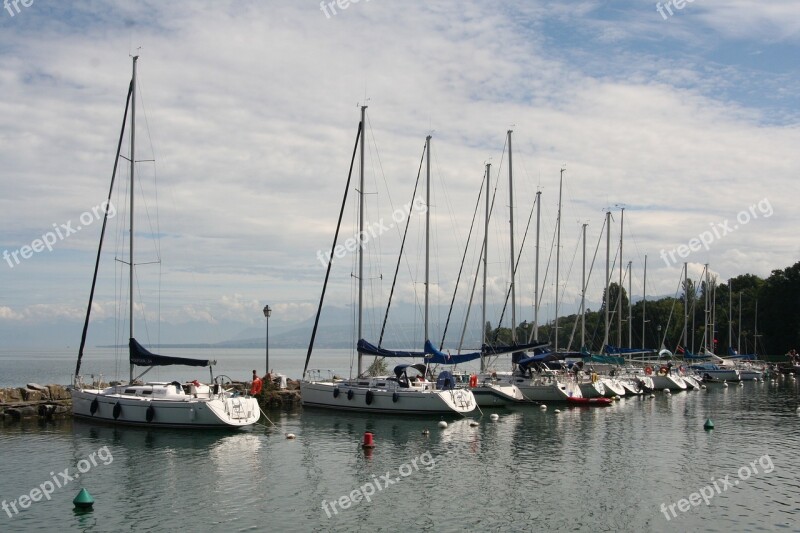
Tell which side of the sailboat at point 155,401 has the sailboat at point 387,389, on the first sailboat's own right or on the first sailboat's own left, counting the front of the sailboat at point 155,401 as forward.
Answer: on the first sailboat's own right

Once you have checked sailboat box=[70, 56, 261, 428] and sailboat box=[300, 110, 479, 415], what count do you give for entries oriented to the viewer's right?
0

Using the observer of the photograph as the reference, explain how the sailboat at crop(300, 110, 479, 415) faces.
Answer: facing away from the viewer and to the left of the viewer

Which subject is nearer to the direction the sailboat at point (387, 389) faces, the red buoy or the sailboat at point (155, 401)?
the sailboat

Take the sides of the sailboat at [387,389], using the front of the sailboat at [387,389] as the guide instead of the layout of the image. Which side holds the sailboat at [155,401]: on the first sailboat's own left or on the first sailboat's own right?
on the first sailboat's own left

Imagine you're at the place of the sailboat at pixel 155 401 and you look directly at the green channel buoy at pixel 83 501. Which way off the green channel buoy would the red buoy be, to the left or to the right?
left

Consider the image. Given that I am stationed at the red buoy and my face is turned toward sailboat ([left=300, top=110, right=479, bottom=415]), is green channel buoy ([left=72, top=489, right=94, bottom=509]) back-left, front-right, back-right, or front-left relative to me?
back-left

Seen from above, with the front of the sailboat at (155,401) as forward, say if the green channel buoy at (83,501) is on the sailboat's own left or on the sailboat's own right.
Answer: on the sailboat's own left

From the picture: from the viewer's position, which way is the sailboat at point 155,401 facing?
facing away from the viewer and to the left of the viewer

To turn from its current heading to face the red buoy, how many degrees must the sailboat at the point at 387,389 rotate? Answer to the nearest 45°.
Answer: approximately 135° to its left

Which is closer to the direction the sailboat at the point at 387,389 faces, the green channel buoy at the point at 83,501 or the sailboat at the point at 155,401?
the sailboat

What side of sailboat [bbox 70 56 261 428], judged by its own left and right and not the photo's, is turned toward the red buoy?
back
